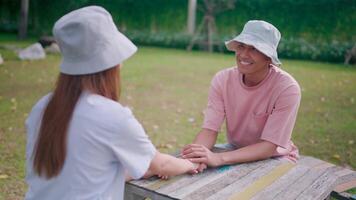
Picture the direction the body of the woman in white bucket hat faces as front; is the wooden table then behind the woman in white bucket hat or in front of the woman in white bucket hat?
in front

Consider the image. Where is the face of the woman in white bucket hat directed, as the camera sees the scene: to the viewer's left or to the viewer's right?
to the viewer's right

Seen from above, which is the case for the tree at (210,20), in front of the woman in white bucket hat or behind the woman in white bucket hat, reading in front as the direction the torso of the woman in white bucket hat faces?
in front

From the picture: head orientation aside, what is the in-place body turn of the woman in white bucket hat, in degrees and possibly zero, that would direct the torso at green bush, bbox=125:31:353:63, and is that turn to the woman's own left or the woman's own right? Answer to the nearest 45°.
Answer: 0° — they already face it

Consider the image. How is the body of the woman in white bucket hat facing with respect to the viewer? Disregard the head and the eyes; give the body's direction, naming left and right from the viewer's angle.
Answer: facing away from the viewer and to the right of the viewer
